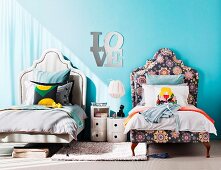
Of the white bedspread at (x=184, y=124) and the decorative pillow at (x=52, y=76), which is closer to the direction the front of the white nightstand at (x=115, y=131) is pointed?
the white bedspread

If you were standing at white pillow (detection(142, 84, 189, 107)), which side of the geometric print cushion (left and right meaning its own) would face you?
left

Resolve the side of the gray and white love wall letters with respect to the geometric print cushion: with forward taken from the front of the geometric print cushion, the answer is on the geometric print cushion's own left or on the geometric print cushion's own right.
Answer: on the geometric print cushion's own left

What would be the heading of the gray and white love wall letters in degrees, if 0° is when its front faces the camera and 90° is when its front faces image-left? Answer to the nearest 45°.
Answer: approximately 0°

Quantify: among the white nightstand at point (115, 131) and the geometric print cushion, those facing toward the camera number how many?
2

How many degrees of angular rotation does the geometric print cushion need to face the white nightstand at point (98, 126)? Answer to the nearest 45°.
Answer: approximately 90° to its left

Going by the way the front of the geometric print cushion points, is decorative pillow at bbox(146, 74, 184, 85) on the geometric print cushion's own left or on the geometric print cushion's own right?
on the geometric print cushion's own left

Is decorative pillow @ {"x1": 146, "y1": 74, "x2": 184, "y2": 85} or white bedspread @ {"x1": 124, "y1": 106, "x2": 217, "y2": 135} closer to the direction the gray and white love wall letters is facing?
the white bedspread

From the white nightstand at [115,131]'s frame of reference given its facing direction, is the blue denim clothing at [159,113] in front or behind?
in front

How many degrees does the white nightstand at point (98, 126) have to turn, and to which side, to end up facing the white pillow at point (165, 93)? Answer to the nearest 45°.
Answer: approximately 90° to its left

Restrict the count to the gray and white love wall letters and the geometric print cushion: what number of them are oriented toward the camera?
2
